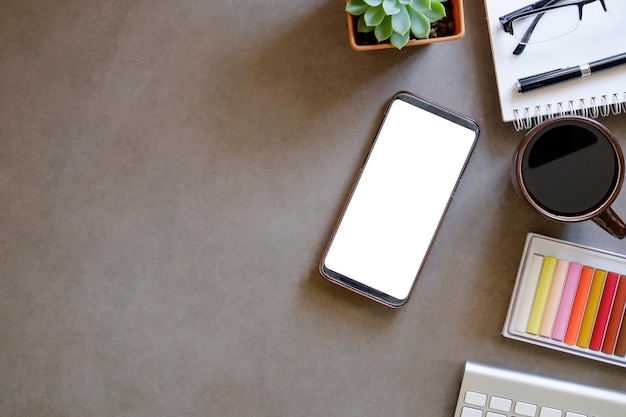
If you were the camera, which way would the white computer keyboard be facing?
facing the viewer
